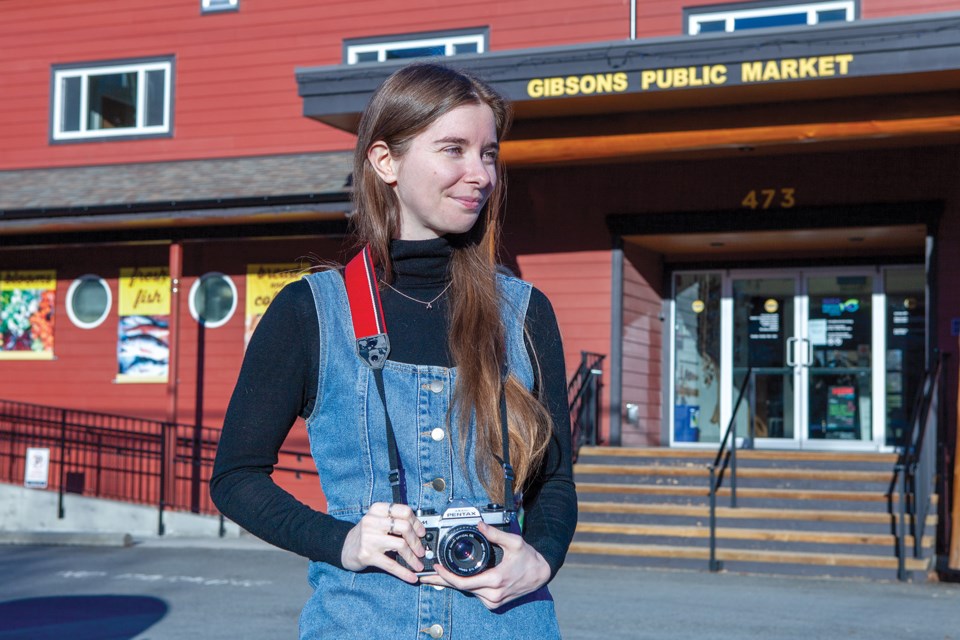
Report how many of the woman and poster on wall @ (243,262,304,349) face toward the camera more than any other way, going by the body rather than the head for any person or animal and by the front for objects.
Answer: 2

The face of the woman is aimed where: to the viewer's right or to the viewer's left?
to the viewer's right

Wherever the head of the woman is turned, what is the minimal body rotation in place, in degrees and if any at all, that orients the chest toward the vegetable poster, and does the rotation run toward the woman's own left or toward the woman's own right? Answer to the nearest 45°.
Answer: approximately 180°

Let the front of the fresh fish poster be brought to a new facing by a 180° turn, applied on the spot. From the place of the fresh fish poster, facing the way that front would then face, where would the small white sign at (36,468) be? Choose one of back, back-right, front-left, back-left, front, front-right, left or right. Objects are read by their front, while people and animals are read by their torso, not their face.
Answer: back-left

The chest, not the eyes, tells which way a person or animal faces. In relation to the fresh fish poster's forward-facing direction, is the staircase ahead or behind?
ahead

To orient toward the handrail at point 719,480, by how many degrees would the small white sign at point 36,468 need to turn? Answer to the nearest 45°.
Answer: approximately 45° to its left

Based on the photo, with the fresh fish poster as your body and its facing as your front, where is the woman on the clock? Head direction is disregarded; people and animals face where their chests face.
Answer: The woman is roughly at 12 o'clock from the fresh fish poster.
